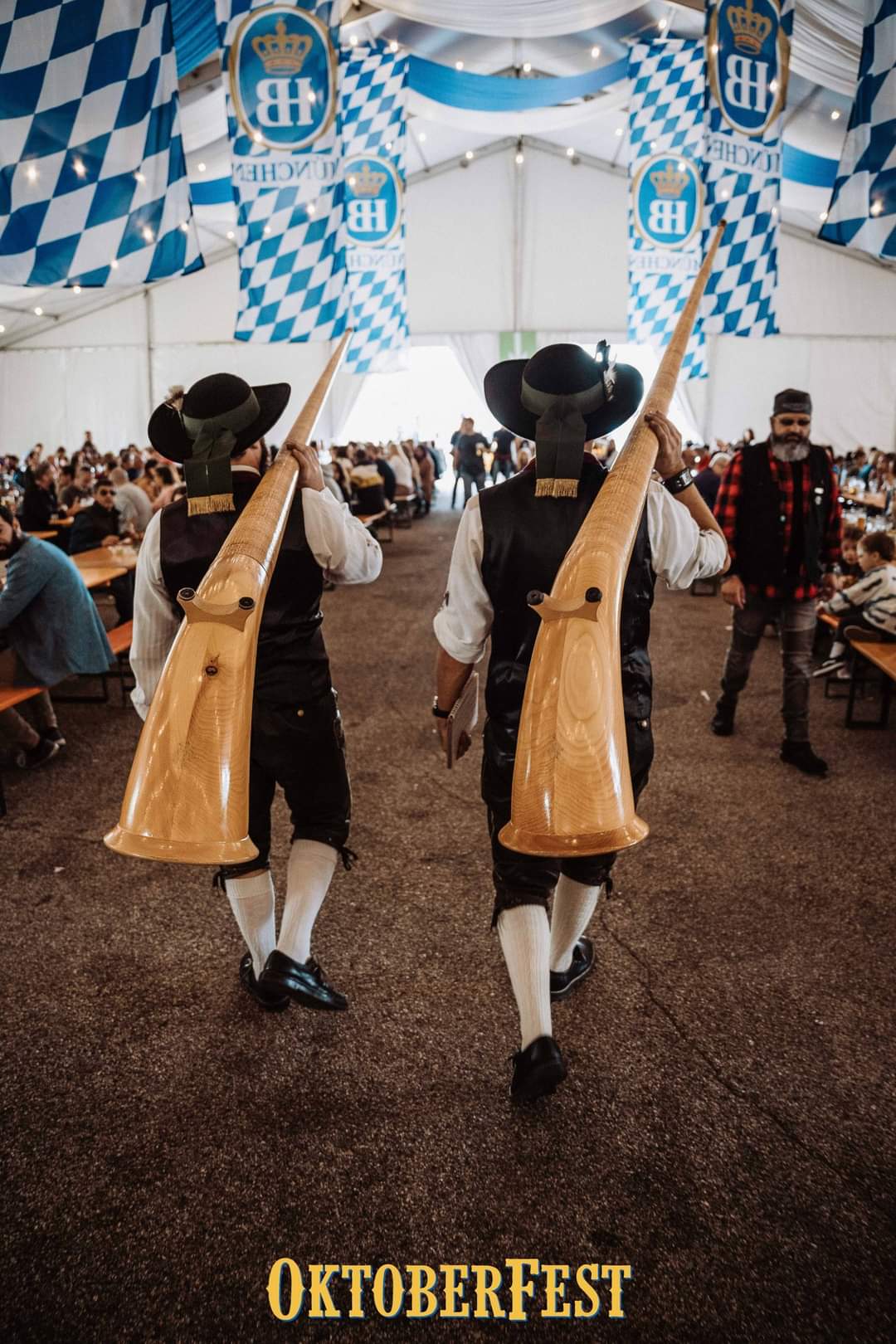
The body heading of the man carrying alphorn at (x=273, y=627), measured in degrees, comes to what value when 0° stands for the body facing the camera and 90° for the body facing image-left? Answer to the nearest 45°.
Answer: approximately 225°

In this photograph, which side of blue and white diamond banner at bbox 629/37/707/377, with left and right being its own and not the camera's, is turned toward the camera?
back

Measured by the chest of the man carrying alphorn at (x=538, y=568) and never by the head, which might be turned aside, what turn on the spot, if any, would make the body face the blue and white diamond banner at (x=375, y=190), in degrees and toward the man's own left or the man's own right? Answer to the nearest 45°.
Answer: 0° — they already face it

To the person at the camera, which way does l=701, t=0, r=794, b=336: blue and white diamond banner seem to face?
facing away from the viewer

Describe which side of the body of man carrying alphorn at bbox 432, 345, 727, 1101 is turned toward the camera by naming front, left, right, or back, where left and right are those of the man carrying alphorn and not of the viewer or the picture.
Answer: back

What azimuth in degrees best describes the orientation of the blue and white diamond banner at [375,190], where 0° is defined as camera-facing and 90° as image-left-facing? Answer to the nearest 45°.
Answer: approximately 0°

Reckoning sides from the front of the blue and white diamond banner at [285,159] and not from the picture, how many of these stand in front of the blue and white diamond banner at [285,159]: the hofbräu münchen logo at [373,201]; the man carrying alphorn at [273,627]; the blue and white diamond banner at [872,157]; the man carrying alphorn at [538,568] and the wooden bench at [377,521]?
2

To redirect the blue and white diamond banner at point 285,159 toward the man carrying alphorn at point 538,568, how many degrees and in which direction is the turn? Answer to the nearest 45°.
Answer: approximately 180°

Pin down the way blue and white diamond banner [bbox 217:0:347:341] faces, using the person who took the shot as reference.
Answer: facing away from the viewer

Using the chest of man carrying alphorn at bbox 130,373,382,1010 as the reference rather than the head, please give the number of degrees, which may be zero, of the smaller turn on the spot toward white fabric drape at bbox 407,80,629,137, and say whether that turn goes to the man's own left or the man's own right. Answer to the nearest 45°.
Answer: approximately 45° to the man's own left
